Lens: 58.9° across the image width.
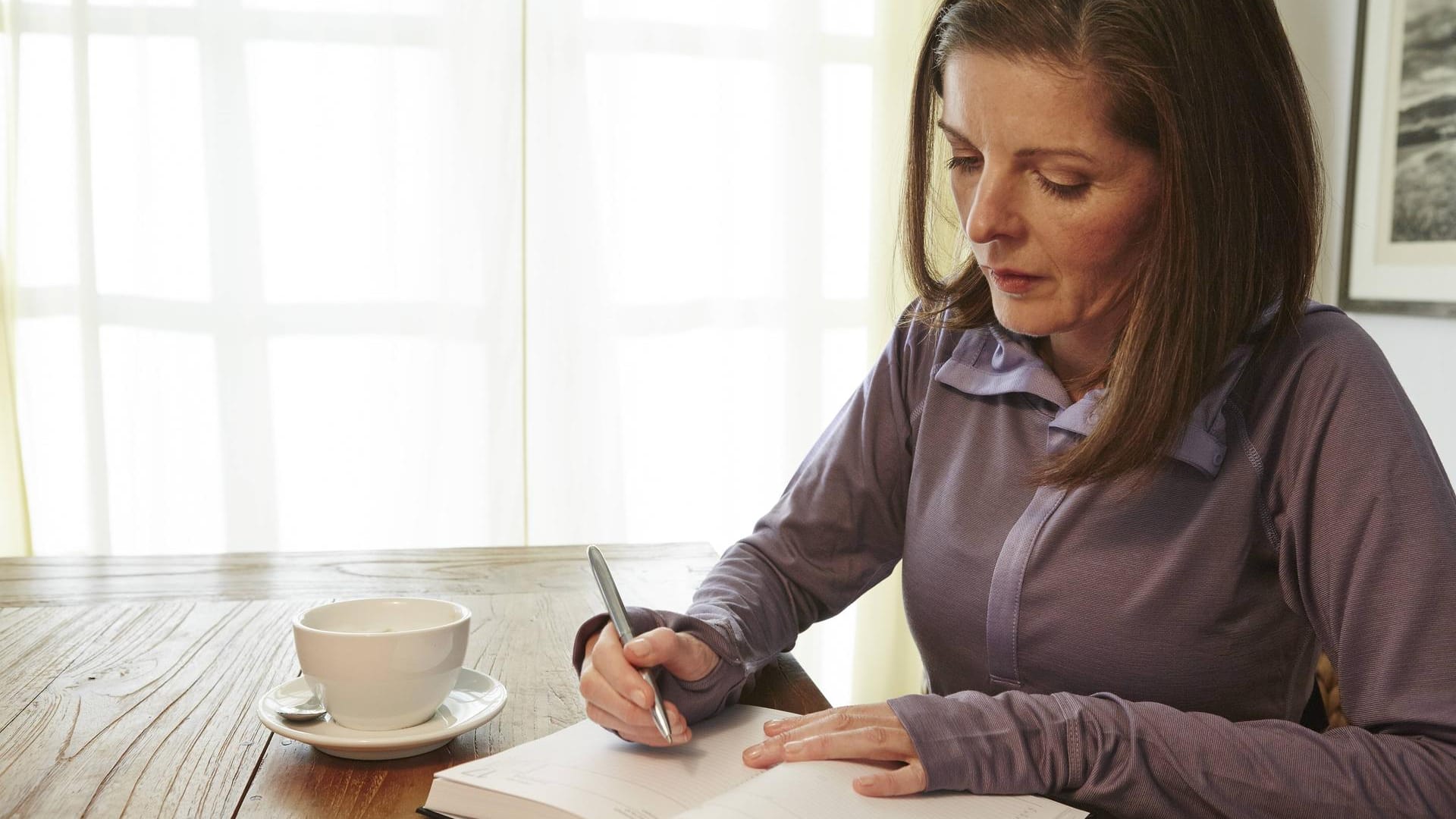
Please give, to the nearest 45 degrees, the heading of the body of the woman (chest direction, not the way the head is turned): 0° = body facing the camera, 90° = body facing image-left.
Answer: approximately 45°

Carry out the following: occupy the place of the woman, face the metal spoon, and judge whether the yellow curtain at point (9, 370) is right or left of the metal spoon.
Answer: right

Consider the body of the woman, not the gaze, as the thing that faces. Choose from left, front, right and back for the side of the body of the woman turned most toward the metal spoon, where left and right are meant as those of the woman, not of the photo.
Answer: front

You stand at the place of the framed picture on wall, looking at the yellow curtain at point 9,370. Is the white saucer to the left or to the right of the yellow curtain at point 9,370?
left

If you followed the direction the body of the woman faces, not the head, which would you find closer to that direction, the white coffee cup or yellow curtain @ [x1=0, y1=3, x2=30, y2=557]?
the white coffee cup

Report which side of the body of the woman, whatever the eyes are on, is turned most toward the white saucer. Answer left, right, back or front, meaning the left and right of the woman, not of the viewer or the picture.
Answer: front

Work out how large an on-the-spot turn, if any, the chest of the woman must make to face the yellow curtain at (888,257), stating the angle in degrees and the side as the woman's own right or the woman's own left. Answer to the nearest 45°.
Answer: approximately 135° to the woman's own right

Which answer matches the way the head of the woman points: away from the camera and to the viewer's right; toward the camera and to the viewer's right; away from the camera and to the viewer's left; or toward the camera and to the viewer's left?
toward the camera and to the viewer's left

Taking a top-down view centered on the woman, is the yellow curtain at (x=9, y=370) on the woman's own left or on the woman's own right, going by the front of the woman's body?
on the woman's own right

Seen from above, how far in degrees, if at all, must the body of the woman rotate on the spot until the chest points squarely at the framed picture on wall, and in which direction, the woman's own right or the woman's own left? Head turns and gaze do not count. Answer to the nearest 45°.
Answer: approximately 135° to the woman's own right
